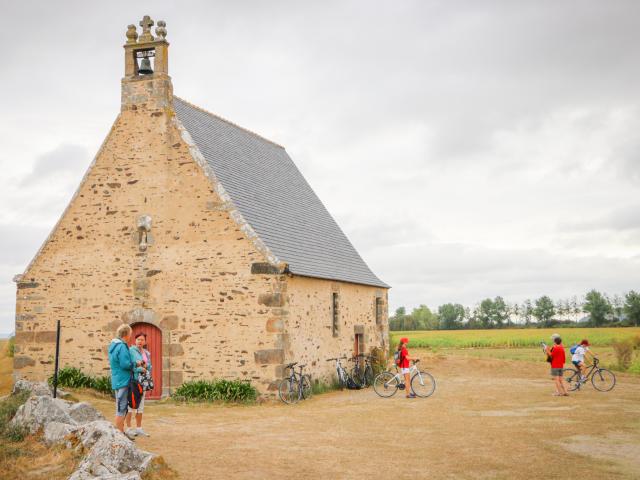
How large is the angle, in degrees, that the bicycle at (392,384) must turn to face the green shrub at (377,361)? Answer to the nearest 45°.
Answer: approximately 90° to its left

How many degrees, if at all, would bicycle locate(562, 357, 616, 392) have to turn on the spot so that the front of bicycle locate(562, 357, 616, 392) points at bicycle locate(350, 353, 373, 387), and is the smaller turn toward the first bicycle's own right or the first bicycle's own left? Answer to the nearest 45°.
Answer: approximately 180°

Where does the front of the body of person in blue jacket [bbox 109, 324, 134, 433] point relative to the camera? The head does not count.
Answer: to the viewer's right

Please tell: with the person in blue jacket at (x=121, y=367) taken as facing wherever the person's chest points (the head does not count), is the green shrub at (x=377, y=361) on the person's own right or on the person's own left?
on the person's own left

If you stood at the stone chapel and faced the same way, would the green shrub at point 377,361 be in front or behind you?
behind

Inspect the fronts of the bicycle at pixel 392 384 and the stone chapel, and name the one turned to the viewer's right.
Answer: the bicycle

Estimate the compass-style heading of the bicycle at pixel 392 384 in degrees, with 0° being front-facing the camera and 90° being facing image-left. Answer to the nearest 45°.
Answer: approximately 270°

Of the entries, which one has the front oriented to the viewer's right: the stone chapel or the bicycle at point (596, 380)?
the bicycle

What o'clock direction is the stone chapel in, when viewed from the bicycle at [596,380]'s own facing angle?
The stone chapel is roughly at 5 o'clock from the bicycle.

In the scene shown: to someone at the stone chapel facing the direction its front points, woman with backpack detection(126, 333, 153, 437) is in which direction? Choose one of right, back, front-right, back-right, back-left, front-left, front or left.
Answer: front-left

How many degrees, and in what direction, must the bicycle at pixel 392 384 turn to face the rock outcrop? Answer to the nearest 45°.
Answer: approximately 90° to its right

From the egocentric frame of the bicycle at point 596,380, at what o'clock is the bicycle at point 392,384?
the bicycle at point 392,384 is roughly at 5 o'clock from the bicycle at point 596,380.

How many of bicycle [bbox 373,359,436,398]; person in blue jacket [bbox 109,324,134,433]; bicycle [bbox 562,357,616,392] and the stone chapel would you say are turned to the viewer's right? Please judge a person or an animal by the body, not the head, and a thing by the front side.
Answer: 3

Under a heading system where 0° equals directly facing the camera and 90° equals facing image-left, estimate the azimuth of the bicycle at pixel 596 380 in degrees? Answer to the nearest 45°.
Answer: approximately 270°
